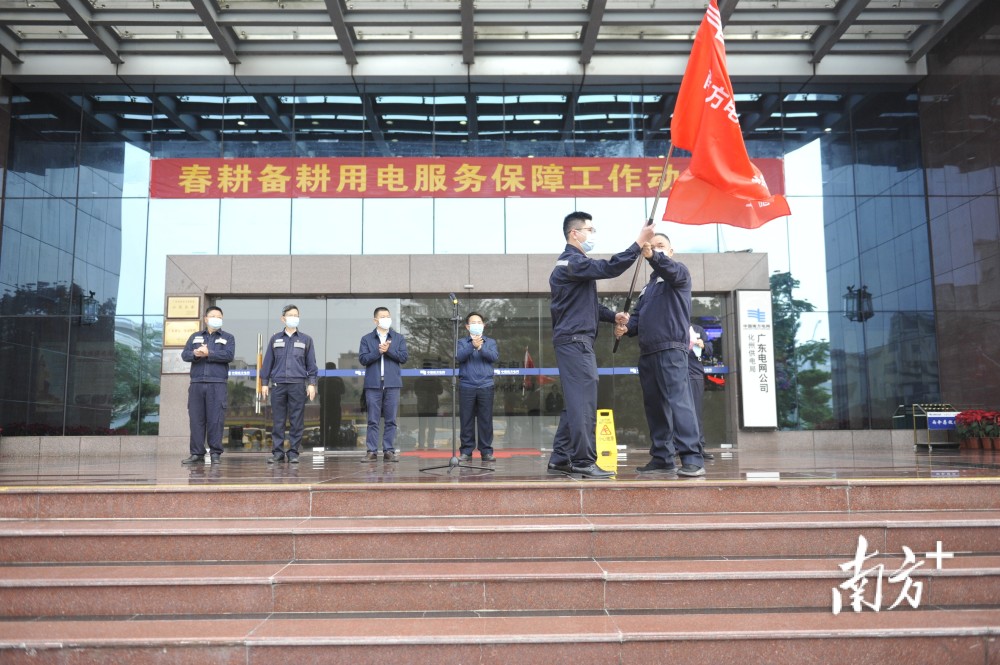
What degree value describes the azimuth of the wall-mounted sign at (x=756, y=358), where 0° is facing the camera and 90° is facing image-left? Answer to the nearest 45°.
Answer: approximately 0°

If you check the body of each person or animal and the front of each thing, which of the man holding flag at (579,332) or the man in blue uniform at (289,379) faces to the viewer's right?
the man holding flag

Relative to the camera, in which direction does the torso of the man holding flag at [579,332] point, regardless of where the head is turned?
to the viewer's right

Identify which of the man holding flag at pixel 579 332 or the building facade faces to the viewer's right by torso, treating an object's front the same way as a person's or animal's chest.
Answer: the man holding flag

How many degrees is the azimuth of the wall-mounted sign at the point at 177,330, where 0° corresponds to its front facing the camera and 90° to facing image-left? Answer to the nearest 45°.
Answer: approximately 0°

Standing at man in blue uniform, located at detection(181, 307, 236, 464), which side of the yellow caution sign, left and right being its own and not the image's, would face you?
right

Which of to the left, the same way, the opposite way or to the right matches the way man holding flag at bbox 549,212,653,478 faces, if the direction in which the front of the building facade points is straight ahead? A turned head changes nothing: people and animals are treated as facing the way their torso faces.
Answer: to the left

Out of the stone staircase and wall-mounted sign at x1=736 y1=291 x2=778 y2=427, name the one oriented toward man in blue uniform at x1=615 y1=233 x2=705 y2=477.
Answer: the wall-mounted sign

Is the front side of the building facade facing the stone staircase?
yes

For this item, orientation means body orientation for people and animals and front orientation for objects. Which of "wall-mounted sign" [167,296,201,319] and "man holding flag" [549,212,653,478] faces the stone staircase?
the wall-mounted sign

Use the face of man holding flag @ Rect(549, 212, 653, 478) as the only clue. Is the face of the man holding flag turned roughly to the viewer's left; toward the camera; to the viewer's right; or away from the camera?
to the viewer's right

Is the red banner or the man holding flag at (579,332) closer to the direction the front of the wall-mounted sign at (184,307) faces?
the man holding flag

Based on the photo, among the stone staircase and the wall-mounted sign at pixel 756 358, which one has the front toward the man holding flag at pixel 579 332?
the wall-mounted sign
